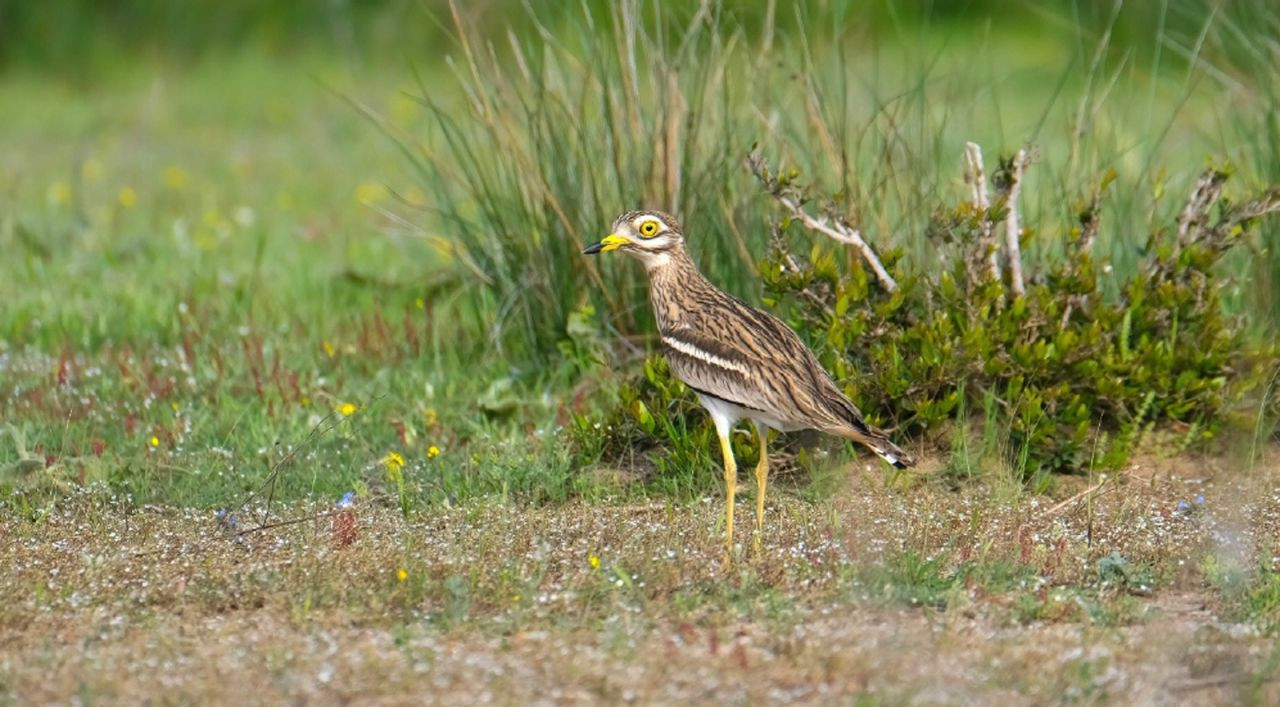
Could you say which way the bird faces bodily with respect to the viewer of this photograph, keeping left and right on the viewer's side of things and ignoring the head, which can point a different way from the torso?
facing to the left of the viewer

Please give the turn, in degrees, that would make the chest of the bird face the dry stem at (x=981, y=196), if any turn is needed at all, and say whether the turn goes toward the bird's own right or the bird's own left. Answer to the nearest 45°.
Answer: approximately 135° to the bird's own right

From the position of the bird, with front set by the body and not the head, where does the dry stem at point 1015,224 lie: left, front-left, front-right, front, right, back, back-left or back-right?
back-right

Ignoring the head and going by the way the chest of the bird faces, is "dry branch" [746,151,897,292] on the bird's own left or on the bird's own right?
on the bird's own right

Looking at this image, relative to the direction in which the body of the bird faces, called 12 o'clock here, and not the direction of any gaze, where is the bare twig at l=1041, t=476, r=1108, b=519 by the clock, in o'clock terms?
The bare twig is roughly at 6 o'clock from the bird.

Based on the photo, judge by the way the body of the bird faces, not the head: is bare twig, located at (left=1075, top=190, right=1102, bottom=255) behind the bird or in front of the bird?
behind

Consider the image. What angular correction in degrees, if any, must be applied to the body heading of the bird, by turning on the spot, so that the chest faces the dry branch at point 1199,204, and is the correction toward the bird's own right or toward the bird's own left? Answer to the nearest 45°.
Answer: approximately 135° to the bird's own right
